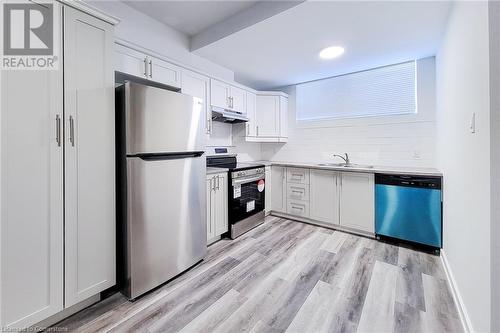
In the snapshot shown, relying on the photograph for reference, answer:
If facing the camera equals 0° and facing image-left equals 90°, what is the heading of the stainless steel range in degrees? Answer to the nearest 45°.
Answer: approximately 315°

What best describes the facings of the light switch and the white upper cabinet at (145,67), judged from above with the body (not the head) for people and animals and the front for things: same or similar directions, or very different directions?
very different directions

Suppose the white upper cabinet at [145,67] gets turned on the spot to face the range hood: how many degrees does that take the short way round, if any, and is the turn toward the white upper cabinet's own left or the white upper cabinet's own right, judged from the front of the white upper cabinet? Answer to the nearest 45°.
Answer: approximately 90° to the white upper cabinet's own left

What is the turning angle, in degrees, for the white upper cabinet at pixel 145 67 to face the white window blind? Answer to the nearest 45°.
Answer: approximately 45° to its left

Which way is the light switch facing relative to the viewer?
to the viewer's left

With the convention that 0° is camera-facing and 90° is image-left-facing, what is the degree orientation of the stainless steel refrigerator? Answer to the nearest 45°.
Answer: approximately 315°

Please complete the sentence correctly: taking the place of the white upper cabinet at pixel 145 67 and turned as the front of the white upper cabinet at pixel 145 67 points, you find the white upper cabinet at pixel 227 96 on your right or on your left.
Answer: on your left

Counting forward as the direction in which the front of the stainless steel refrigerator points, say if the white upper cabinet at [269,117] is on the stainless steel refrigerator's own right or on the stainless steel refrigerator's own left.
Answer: on the stainless steel refrigerator's own left

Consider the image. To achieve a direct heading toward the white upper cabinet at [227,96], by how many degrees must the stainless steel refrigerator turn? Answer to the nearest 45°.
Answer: approximately 90° to its left
